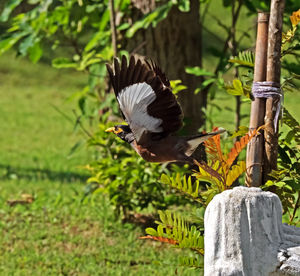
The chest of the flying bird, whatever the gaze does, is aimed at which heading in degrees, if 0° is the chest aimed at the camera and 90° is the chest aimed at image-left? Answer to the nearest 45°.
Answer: approximately 90°
